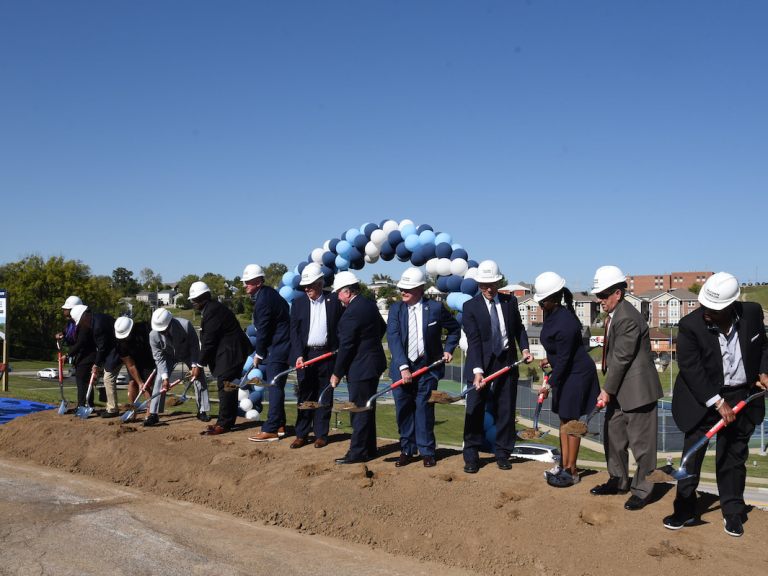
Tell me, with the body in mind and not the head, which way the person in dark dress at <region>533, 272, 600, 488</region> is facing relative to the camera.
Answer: to the viewer's left

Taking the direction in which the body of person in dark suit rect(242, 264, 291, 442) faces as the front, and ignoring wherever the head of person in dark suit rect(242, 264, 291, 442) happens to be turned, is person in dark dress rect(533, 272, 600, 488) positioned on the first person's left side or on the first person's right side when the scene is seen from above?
on the first person's left side

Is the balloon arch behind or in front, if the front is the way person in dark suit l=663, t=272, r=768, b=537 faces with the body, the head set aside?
behind

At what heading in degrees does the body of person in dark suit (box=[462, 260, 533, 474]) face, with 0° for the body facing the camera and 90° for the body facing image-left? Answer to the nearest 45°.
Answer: approximately 0°

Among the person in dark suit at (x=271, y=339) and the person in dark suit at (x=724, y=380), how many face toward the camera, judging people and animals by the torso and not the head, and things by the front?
1

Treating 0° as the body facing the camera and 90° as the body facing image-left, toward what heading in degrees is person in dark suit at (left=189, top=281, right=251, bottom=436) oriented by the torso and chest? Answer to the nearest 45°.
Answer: approximately 90°

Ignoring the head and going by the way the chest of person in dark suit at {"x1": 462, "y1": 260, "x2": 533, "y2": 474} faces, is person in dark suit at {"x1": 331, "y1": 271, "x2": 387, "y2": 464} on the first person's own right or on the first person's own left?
on the first person's own right
